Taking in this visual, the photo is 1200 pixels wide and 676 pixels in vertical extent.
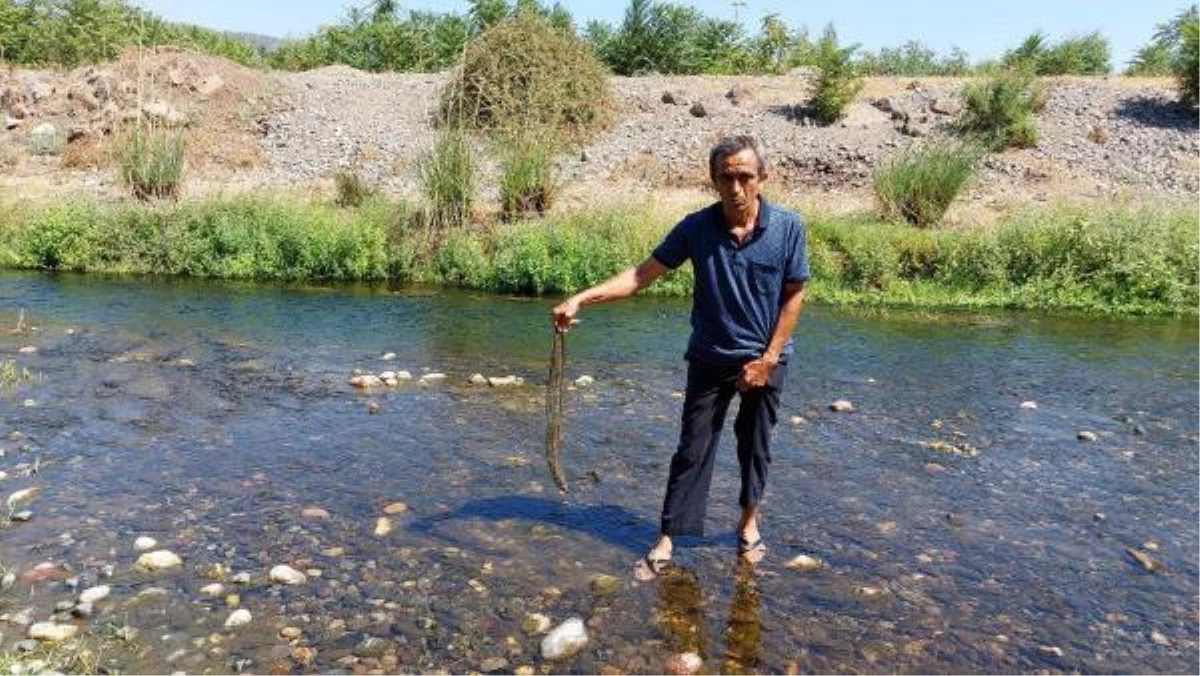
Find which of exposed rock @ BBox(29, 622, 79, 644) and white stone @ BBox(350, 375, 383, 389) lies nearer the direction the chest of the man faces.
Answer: the exposed rock

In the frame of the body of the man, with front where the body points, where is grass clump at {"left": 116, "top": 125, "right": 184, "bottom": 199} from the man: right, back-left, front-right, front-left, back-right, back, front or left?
back-right

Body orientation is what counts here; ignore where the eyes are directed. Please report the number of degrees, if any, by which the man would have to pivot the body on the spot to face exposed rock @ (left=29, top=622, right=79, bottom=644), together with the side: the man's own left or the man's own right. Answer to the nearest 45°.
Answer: approximately 90° to the man's own right

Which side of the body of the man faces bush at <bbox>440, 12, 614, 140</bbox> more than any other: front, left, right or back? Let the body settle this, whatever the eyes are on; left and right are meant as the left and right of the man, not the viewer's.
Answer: back

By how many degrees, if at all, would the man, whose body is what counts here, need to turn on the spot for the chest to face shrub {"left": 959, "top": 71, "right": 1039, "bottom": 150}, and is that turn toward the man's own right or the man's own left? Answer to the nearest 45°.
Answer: approximately 180°

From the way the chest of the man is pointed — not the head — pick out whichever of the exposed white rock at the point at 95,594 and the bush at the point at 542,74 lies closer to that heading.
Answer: the exposed white rock

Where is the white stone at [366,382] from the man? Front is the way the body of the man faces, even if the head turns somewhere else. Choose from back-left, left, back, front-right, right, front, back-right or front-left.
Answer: back-right

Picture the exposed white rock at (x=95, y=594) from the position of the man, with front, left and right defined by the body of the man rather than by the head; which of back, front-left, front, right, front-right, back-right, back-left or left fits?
right

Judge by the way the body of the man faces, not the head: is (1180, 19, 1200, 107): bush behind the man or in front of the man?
behind

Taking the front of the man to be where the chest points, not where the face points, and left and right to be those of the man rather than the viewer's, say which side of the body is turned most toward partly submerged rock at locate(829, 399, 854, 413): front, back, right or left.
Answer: back

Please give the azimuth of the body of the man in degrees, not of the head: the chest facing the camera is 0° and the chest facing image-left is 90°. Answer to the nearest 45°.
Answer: approximately 0°

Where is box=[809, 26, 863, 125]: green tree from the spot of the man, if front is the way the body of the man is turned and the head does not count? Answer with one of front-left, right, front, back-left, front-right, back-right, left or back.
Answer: back
